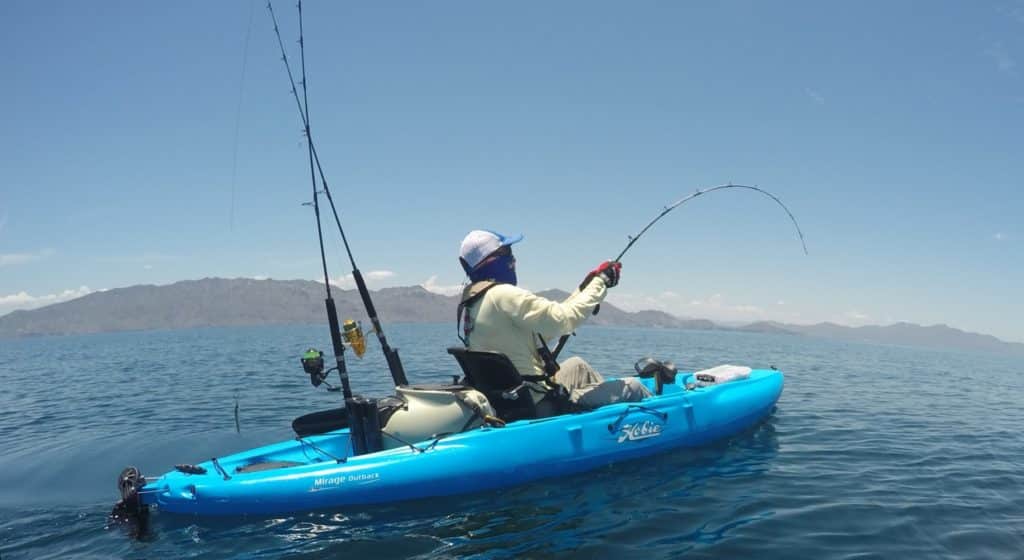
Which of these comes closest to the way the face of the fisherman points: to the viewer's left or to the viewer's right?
to the viewer's right

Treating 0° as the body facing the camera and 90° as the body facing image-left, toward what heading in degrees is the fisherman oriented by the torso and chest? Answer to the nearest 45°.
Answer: approximately 270°

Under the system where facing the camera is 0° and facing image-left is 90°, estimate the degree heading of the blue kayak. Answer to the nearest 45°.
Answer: approximately 270°
